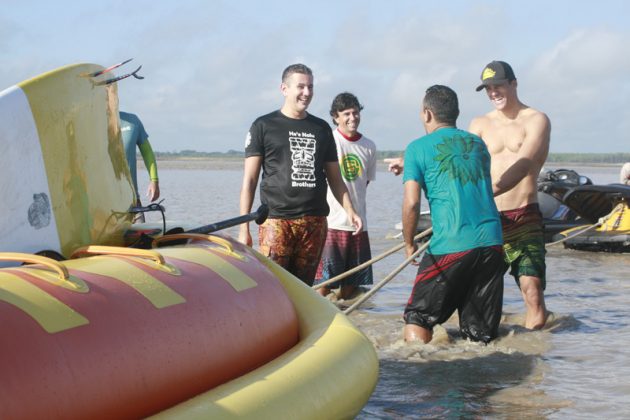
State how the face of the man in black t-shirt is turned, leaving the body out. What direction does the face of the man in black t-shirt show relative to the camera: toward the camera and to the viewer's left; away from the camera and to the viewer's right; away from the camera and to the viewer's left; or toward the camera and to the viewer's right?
toward the camera and to the viewer's right

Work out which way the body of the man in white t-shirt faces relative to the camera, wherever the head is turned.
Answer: toward the camera

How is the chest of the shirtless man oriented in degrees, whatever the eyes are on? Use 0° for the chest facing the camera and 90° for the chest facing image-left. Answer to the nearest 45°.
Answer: approximately 45°

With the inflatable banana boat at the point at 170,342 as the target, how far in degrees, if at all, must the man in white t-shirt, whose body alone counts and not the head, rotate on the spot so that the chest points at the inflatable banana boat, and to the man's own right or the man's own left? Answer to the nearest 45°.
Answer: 0° — they already face it

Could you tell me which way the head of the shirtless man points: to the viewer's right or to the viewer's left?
to the viewer's left

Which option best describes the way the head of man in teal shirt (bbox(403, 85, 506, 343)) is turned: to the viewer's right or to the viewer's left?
to the viewer's left

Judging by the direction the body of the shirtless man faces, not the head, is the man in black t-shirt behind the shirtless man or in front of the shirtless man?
in front

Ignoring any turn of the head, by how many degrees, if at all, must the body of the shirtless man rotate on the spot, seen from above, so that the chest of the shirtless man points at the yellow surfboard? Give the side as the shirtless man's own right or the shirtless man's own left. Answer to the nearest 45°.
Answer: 0° — they already face it

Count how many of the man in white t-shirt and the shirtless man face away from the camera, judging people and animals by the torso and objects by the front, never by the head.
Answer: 0
